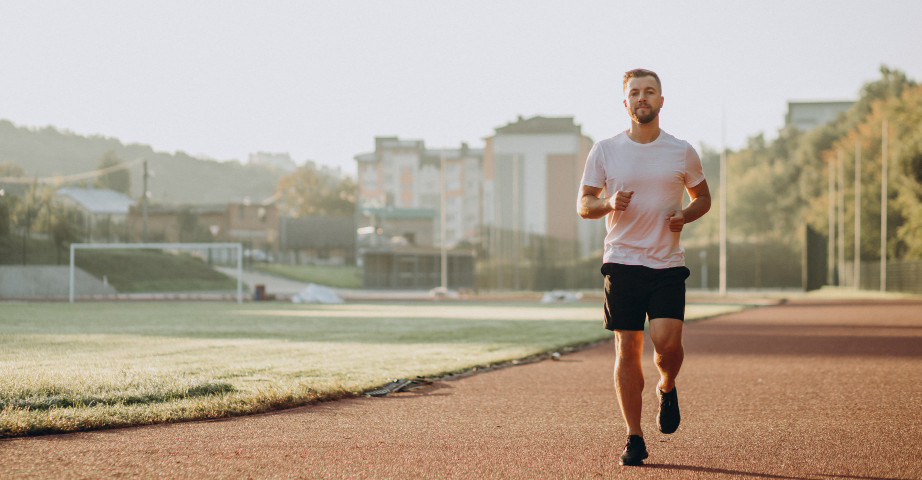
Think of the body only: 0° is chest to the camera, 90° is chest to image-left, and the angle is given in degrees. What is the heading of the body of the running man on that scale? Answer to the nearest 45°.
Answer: approximately 0°

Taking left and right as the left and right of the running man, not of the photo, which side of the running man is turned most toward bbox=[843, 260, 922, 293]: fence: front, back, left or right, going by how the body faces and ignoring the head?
back

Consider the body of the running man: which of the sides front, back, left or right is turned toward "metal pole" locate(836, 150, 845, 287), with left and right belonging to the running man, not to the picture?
back

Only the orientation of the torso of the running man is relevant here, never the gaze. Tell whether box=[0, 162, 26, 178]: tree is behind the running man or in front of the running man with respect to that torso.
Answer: behind

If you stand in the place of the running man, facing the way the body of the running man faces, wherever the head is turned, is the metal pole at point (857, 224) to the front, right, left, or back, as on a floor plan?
back

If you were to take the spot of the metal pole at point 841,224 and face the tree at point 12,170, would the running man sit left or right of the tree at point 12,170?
left
